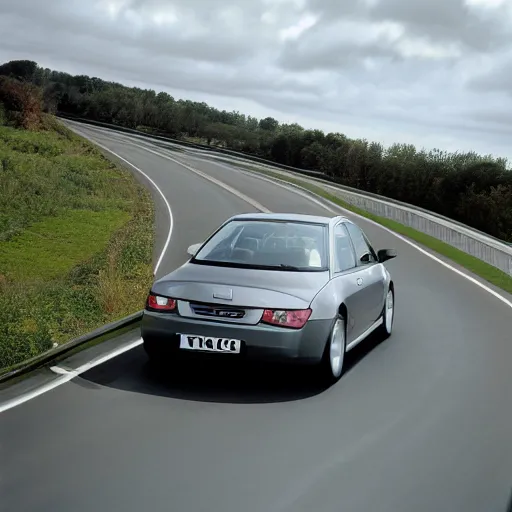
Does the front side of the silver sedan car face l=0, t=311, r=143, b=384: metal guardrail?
no

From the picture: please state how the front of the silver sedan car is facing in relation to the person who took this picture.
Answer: facing away from the viewer and to the right of the viewer
